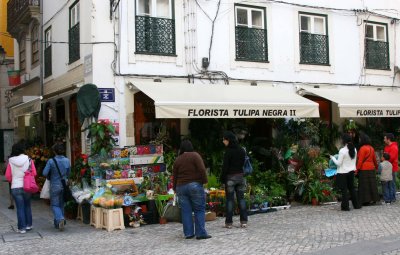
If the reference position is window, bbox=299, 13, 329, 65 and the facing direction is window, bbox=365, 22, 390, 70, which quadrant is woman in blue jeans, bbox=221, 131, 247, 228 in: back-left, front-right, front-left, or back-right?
back-right

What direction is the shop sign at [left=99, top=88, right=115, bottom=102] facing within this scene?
toward the camera

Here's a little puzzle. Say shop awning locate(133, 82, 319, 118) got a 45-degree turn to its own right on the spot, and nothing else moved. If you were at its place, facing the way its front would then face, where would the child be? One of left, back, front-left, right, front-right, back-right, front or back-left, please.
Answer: back-left

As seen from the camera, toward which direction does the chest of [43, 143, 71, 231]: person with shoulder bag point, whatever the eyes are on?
away from the camera

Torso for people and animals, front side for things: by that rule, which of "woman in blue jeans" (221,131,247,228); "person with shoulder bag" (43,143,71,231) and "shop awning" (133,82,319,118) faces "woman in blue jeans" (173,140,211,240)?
the shop awning

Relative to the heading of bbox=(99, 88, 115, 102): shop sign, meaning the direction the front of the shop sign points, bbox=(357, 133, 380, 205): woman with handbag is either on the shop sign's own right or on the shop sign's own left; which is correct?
on the shop sign's own left

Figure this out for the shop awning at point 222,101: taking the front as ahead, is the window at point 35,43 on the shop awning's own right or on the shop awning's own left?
on the shop awning's own right

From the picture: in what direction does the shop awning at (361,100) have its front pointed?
toward the camera

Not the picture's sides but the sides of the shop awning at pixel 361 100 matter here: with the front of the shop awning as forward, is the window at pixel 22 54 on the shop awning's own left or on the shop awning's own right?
on the shop awning's own right
